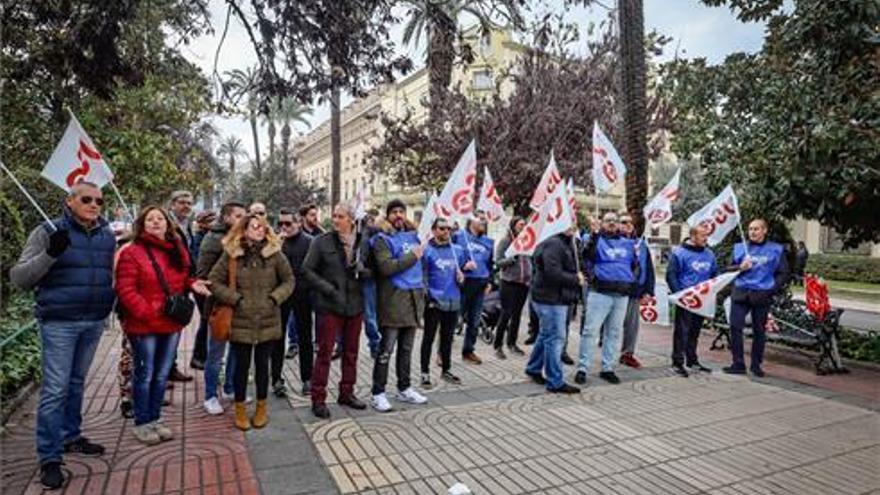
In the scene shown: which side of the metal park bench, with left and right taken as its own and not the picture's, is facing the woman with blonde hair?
front

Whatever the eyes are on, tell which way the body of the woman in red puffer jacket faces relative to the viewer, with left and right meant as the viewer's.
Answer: facing the viewer and to the right of the viewer

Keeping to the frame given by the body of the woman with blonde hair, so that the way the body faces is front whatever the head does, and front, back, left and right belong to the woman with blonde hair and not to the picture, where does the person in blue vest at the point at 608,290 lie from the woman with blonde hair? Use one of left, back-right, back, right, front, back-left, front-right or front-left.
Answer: left

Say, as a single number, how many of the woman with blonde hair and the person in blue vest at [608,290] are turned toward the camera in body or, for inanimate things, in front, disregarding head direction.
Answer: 2

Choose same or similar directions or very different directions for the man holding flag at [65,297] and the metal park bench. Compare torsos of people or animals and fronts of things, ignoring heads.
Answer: very different directions

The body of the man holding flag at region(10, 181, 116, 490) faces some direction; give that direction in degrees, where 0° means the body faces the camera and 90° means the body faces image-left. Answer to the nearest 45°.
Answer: approximately 315°

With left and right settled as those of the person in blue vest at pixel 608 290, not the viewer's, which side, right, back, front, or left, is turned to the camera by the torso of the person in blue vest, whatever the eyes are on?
front

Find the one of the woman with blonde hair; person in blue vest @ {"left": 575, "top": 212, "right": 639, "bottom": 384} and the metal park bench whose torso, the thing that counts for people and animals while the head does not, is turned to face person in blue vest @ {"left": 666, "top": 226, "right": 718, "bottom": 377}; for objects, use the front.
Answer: the metal park bench

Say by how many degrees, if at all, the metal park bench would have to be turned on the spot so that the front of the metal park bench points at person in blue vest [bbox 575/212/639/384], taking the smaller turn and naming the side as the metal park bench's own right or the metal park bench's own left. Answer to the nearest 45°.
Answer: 0° — it already faces them

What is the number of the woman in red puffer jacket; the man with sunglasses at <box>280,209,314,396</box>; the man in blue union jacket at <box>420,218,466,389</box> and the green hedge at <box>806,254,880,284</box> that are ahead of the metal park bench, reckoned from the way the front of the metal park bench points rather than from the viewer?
3

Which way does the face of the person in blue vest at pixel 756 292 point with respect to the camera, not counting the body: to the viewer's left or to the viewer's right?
to the viewer's left

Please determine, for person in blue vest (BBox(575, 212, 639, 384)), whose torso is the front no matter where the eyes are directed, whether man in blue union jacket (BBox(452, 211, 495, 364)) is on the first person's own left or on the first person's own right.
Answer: on the first person's own right

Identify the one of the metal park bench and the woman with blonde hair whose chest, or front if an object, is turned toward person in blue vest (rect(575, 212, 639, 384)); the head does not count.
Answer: the metal park bench

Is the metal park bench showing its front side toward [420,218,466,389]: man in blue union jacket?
yes

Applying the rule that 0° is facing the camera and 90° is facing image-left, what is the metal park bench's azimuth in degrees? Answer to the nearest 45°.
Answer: approximately 45°

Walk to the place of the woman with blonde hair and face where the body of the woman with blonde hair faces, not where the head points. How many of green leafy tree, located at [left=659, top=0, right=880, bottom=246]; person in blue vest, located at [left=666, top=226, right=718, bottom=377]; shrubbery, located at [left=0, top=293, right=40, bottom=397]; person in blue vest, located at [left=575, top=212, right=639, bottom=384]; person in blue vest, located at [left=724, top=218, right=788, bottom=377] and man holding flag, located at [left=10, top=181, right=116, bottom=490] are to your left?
4

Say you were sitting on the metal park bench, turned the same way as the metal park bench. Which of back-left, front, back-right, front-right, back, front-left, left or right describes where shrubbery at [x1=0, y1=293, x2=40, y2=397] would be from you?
front
